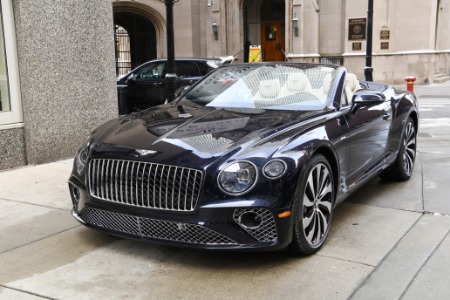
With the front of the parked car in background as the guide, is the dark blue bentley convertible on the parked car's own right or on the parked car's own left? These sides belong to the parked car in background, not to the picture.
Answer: on the parked car's own left

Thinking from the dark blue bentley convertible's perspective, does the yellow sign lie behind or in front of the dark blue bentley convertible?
behind

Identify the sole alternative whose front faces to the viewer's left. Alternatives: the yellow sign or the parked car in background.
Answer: the parked car in background

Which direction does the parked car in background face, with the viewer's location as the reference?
facing to the left of the viewer

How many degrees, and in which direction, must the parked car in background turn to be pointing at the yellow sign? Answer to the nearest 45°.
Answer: approximately 90° to its right

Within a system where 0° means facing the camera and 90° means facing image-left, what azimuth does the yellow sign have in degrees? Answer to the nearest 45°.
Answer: approximately 0°

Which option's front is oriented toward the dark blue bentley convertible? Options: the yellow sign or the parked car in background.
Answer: the yellow sign

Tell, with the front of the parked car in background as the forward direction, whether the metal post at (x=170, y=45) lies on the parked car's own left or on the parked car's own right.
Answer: on the parked car's own left

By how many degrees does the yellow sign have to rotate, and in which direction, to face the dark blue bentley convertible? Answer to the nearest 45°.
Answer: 0° — it already faces it

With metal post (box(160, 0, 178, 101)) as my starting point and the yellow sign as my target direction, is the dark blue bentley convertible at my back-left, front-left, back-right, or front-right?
back-right
